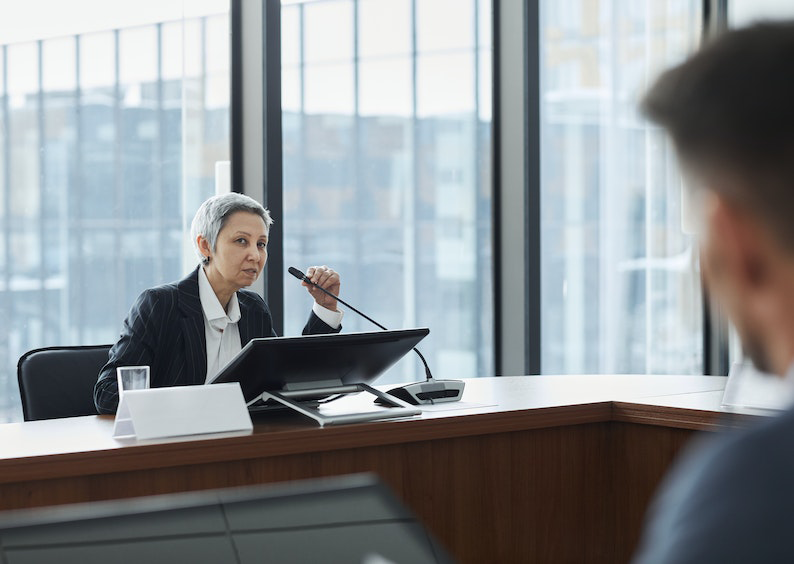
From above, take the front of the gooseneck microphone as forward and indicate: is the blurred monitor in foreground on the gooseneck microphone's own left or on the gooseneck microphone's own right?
on the gooseneck microphone's own left

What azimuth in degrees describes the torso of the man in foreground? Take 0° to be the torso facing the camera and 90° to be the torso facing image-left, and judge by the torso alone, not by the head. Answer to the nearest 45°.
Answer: approximately 135°

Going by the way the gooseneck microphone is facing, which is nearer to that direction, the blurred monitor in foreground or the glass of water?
the glass of water

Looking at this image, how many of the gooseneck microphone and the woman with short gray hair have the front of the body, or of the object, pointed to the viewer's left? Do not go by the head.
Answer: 1

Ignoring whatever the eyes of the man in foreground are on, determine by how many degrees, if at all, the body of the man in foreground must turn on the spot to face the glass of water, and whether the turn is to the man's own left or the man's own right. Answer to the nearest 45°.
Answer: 0° — they already face it

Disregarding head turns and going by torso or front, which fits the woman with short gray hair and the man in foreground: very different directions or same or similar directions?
very different directions

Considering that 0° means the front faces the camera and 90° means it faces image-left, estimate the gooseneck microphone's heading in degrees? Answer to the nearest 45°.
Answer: approximately 90°
